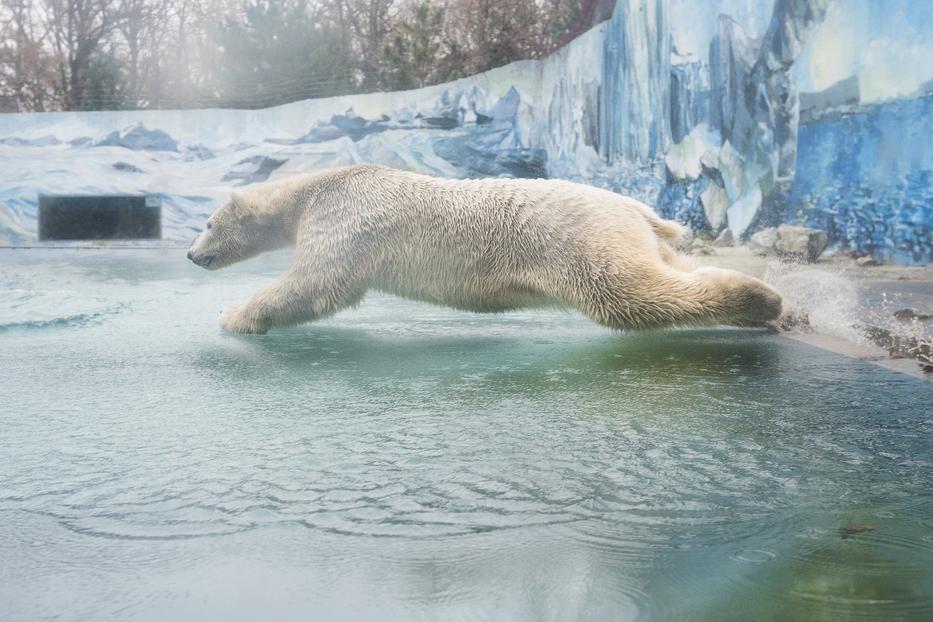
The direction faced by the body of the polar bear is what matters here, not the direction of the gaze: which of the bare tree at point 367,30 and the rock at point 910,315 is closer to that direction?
the bare tree

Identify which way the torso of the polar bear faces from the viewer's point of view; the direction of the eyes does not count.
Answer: to the viewer's left

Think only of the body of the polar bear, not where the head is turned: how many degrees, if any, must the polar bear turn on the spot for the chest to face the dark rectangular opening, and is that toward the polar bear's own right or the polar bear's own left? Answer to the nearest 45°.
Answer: approximately 45° to the polar bear's own right

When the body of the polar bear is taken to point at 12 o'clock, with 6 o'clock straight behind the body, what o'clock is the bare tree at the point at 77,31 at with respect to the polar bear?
The bare tree is roughly at 2 o'clock from the polar bear.

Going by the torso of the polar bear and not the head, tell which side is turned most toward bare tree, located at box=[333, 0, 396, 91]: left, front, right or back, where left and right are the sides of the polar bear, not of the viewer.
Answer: right

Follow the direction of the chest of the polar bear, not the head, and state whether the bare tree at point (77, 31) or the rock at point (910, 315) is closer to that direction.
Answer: the bare tree

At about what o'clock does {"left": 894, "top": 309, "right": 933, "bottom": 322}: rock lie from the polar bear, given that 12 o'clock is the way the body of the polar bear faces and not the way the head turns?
The rock is roughly at 6 o'clock from the polar bear.
